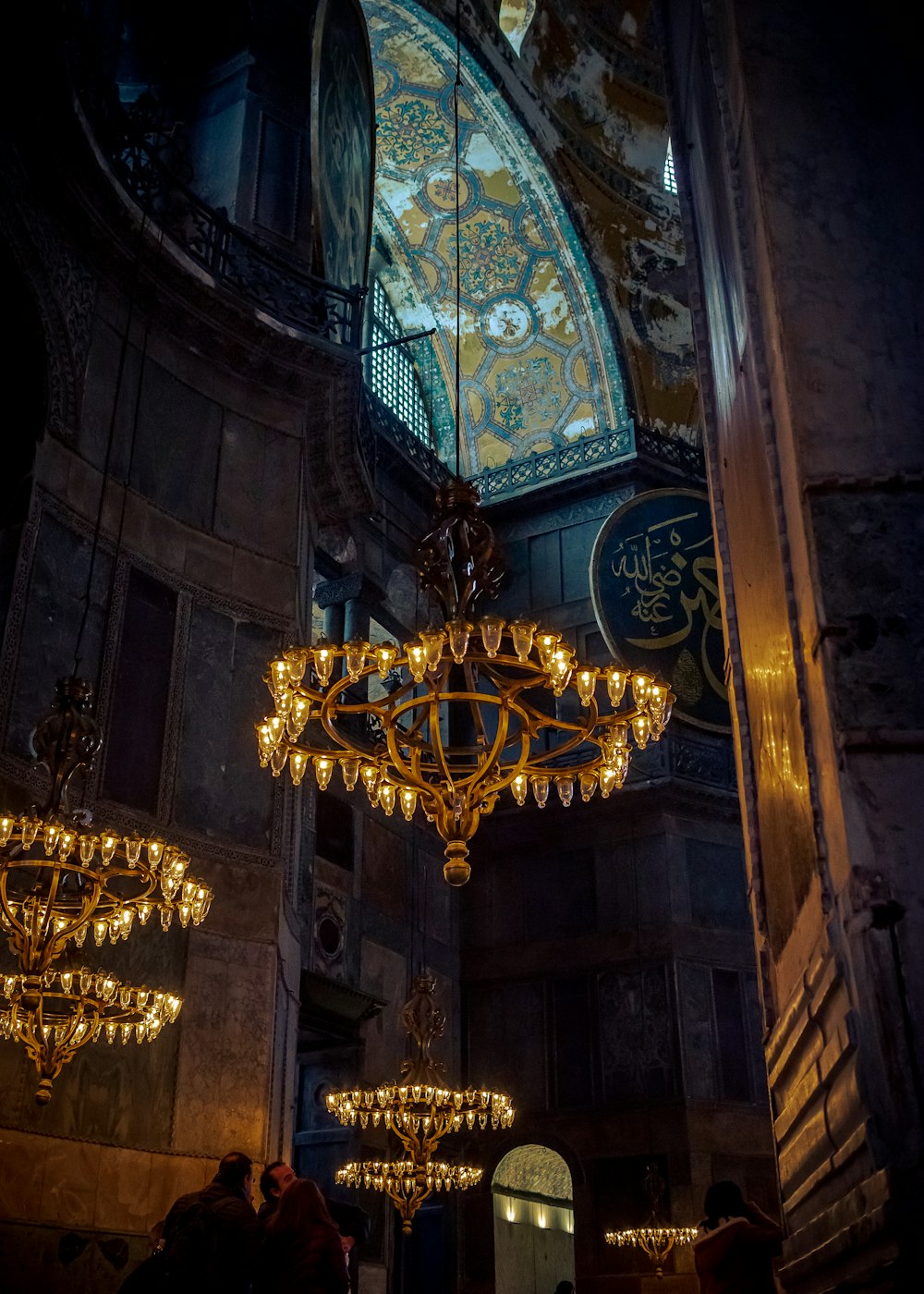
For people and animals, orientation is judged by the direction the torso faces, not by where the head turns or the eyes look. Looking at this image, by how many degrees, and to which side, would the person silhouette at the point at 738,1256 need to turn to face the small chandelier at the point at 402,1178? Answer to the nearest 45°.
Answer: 0° — it already faces it

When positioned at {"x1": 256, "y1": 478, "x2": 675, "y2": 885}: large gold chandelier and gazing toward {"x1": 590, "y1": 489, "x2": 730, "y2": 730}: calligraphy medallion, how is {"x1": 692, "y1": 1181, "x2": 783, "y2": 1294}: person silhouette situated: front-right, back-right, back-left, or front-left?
back-right

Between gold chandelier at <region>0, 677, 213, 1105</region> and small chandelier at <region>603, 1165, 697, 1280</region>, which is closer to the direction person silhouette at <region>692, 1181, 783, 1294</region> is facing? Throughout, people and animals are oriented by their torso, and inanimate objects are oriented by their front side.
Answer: the small chandelier

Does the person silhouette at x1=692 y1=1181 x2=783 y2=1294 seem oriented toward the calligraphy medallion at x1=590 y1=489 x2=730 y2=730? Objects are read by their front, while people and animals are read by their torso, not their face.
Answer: yes

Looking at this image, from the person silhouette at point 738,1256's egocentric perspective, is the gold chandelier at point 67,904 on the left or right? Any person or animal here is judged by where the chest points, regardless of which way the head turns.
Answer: on its left

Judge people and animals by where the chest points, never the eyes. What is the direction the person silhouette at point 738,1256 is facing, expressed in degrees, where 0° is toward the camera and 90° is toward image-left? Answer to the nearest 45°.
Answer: approximately 180°
